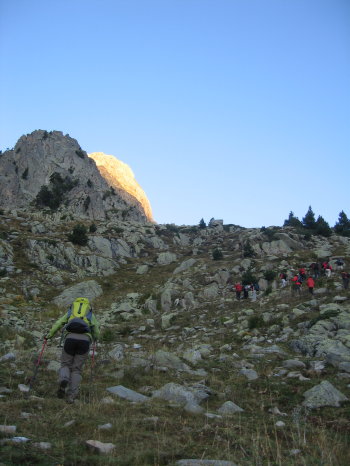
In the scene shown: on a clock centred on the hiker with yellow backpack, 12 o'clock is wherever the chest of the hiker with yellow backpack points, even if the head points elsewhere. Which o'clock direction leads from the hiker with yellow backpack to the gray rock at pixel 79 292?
The gray rock is roughly at 12 o'clock from the hiker with yellow backpack.

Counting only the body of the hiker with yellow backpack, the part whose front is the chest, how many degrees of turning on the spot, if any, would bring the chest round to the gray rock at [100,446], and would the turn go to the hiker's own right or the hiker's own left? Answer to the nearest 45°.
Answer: approximately 180°

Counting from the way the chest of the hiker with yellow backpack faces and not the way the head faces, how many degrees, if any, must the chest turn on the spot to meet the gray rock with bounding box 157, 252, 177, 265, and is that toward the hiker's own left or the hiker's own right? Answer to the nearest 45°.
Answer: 0° — they already face it

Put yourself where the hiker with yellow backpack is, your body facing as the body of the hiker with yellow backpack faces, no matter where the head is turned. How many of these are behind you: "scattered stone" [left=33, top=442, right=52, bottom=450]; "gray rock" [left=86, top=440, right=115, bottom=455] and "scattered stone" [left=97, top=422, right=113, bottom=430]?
3

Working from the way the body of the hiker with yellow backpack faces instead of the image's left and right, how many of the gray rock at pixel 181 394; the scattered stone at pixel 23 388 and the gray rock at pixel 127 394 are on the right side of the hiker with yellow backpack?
2

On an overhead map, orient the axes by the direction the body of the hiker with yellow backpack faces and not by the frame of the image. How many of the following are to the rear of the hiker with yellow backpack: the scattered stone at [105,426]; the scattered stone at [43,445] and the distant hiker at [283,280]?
2

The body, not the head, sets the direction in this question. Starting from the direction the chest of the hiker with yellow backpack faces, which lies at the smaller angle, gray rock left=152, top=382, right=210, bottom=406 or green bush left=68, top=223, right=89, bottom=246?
the green bush

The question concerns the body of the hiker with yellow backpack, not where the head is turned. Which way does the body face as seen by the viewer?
away from the camera

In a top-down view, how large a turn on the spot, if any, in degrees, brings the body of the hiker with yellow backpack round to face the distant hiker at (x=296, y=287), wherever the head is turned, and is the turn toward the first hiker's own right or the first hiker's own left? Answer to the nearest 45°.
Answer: approximately 45° to the first hiker's own right

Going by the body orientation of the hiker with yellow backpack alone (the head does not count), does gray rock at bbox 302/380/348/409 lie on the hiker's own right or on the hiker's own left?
on the hiker's own right
